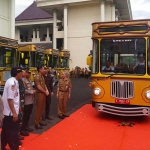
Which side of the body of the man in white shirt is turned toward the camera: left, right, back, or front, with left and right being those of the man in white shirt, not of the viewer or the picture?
right

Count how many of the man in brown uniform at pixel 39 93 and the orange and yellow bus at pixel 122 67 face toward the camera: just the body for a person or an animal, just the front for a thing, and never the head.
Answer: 1

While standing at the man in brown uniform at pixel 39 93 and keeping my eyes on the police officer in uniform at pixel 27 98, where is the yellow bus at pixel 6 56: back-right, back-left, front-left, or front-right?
back-right

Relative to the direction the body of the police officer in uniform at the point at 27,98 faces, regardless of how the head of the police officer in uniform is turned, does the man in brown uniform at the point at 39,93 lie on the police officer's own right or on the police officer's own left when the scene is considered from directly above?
on the police officer's own left

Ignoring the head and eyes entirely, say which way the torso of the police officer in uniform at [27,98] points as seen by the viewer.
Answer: to the viewer's right

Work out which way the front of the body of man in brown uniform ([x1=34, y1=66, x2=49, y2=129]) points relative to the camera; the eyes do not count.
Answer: to the viewer's right

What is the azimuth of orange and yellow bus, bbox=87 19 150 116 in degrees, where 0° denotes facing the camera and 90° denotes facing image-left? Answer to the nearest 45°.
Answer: approximately 0°

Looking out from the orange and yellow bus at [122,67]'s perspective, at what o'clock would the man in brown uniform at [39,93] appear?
The man in brown uniform is roughly at 2 o'clock from the orange and yellow bus.

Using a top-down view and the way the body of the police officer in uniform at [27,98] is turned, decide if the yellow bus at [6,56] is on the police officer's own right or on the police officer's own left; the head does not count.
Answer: on the police officer's own left
